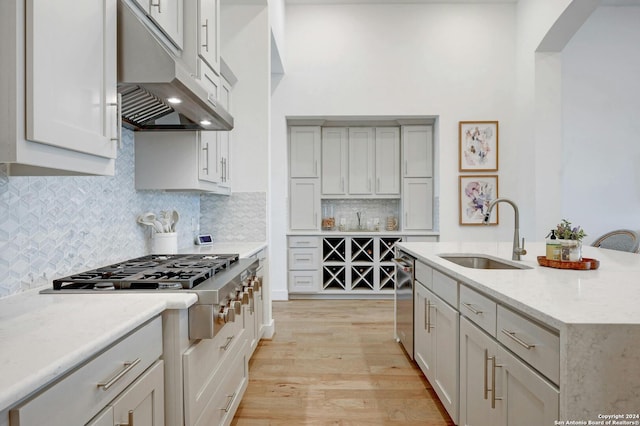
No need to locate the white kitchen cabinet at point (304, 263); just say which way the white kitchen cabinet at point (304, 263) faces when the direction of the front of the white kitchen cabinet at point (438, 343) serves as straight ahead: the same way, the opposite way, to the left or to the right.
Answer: to the left

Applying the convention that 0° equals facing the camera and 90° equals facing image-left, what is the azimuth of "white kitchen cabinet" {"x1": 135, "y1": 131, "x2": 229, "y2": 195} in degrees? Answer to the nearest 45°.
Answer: approximately 315°

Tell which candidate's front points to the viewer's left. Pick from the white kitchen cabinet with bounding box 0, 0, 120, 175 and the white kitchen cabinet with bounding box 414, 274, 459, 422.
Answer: the white kitchen cabinet with bounding box 414, 274, 459, 422

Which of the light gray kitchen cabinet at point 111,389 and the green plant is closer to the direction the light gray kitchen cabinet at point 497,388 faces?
the light gray kitchen cabinet

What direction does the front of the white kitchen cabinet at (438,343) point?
to the viewer's left

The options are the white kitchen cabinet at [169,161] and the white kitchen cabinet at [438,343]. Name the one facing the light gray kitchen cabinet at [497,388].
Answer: the white kitchen cabinet at [169,161]

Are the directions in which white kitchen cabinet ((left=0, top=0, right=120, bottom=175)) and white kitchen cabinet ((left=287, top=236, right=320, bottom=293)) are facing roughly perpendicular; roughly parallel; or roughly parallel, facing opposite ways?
roughly perpendicular

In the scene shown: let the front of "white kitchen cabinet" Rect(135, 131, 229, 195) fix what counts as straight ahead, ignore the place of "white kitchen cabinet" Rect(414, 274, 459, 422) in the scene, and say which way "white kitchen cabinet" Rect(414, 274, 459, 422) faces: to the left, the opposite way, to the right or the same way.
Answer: the opposite way
